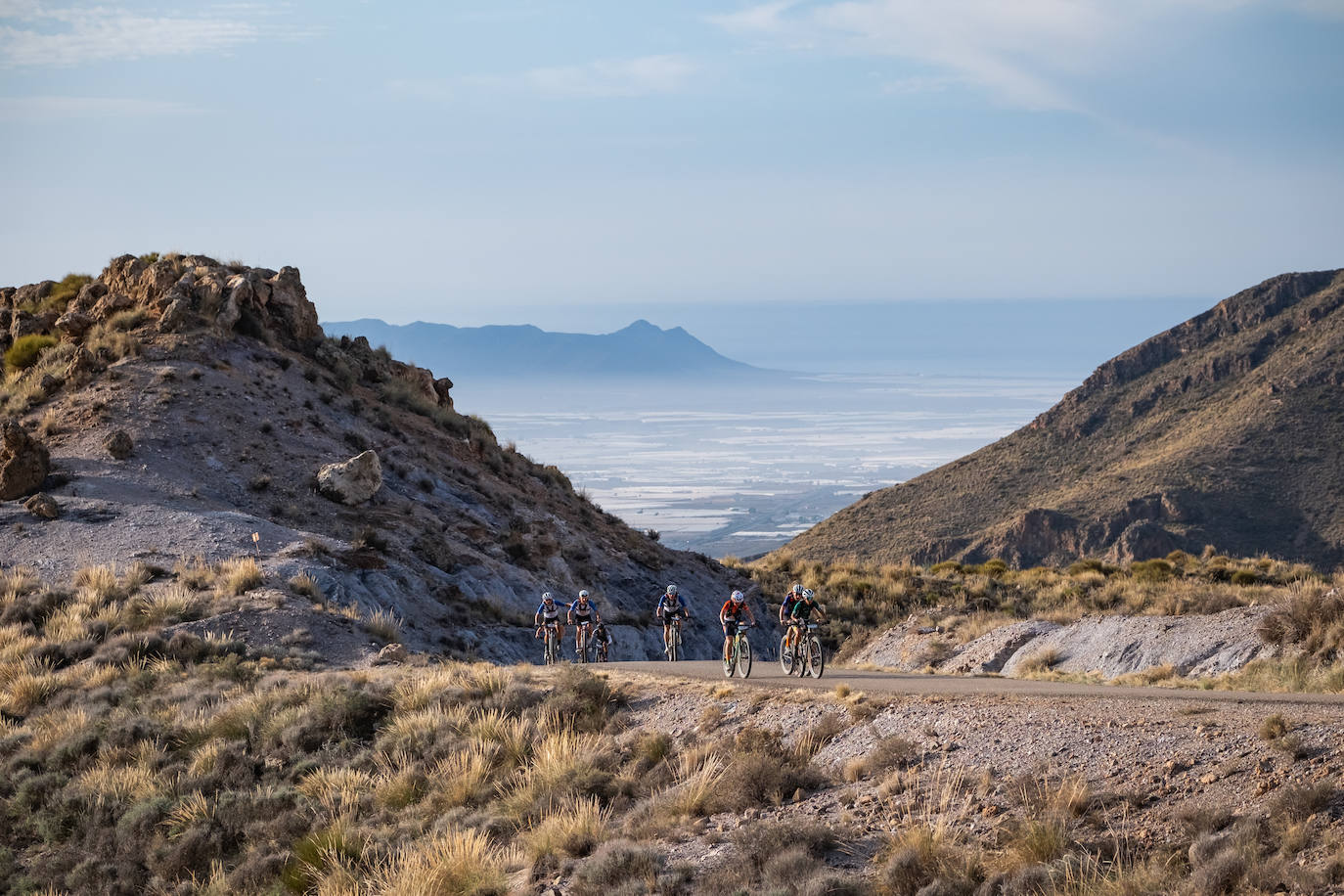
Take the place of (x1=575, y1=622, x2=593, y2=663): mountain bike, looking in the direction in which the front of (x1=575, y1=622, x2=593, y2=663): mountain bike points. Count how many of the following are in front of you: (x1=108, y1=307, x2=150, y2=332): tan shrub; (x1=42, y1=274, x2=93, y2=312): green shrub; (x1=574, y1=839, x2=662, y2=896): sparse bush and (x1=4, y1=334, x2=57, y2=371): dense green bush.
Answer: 1

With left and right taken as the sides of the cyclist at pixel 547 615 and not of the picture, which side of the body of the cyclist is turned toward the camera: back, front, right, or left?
front

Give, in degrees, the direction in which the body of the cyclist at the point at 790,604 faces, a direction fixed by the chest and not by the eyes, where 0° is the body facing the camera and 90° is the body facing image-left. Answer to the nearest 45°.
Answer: approximately 315°

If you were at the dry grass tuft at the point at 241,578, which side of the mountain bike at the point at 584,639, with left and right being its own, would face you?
right

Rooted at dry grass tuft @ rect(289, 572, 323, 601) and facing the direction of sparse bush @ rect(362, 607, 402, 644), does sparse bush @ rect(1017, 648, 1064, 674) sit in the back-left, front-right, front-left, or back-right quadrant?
front-left

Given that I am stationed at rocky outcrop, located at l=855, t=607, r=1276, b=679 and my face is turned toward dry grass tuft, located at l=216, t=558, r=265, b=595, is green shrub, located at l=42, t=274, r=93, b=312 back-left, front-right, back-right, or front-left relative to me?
front-right

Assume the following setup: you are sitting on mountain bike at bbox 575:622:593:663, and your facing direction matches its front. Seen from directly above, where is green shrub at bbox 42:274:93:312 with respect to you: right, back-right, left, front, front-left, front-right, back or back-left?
back-right

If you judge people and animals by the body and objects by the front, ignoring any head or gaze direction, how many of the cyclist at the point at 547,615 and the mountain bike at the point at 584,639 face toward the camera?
2

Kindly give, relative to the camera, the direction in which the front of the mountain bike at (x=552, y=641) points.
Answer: facing the viewer

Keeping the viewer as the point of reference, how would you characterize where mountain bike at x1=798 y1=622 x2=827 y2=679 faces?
facing the viewer and to the right of the viewer

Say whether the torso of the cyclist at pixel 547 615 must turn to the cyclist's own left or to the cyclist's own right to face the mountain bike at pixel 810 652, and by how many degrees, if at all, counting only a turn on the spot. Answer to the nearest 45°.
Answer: approximately 45° to the cyclist's own left
